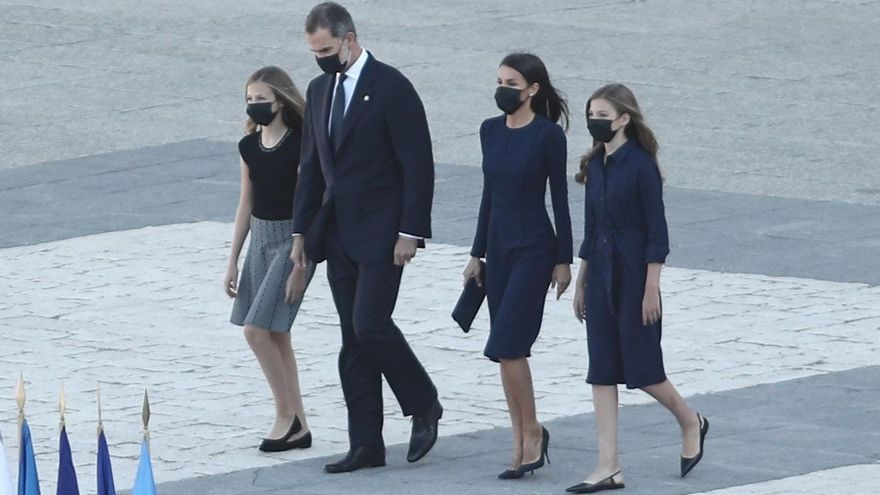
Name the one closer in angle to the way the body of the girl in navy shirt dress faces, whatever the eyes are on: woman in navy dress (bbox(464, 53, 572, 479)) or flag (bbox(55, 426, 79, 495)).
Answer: the flag

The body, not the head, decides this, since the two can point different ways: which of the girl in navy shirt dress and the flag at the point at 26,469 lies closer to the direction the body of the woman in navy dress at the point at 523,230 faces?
the flag

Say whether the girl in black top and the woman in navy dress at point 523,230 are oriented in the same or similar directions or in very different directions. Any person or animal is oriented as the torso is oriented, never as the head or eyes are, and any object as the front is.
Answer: same or similar directions

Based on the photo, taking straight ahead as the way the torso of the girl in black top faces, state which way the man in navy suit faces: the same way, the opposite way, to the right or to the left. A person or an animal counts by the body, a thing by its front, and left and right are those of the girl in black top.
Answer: the same way

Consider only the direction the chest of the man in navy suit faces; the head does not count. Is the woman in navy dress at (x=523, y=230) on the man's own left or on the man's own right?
on the man's own left

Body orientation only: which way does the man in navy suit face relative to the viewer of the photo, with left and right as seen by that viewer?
facing the viewer and to the left of the viewer

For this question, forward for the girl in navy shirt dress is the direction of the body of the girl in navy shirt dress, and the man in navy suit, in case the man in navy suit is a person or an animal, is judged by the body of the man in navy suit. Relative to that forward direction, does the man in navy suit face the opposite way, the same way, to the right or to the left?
the same way

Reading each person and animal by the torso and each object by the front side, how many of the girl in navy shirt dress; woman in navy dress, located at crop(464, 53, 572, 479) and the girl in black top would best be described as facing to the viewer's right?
0

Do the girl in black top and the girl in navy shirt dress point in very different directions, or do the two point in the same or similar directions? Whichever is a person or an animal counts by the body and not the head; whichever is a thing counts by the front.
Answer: same or similar directions

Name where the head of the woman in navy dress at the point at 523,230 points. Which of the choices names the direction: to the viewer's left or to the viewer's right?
to the viewer's left

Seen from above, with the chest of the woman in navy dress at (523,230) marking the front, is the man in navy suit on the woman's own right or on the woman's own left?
on the woman's own right

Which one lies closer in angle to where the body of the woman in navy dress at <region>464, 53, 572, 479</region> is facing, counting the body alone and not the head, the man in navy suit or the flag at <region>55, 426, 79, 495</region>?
the flag

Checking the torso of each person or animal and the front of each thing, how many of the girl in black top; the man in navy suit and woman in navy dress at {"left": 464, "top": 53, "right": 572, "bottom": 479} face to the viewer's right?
0

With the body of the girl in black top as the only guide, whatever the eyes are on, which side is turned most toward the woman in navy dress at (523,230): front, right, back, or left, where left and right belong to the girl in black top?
left

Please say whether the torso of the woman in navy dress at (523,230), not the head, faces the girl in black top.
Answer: no

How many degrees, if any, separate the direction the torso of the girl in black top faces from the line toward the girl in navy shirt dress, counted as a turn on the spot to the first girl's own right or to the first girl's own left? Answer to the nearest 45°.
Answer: approximately 90° to the first girl's own left

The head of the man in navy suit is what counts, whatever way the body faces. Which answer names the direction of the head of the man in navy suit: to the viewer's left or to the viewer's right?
to the viewer's left

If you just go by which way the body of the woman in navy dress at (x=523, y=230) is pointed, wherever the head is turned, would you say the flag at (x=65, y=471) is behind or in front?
in front
